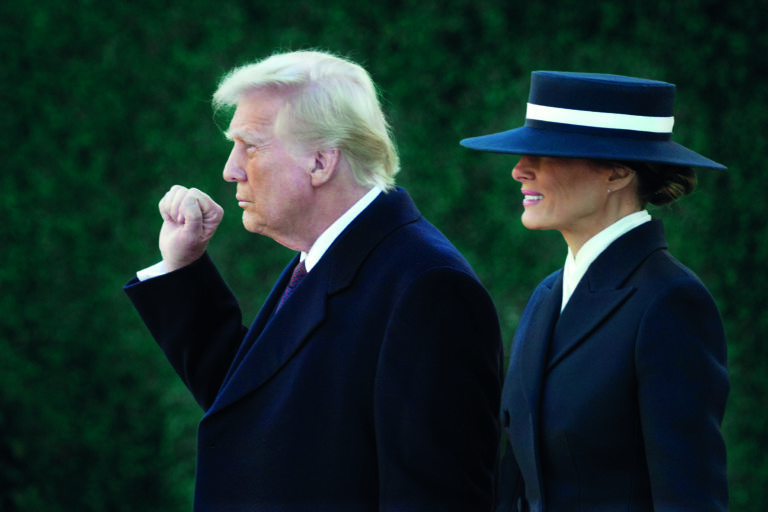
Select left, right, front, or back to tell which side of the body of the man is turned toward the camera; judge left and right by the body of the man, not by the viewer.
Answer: left

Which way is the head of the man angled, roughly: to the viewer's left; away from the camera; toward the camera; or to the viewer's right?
to the viewer's left

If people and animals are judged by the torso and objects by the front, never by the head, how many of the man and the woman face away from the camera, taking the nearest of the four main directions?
0

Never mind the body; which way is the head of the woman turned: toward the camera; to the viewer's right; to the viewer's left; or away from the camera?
to the viewer's left

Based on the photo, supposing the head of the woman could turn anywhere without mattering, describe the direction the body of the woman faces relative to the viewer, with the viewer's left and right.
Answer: facing the viewer and to the left of the viewer
